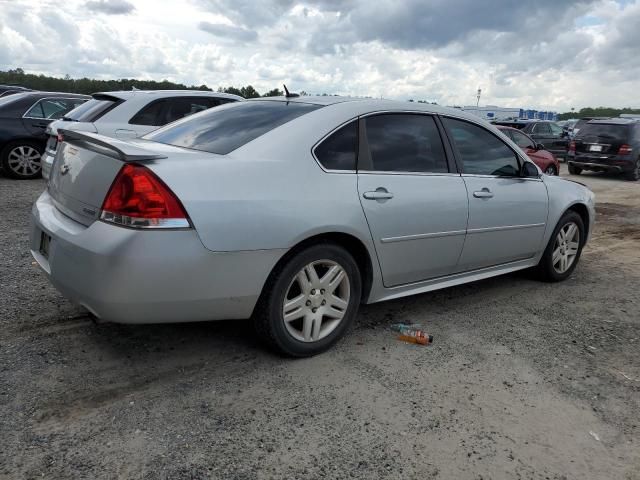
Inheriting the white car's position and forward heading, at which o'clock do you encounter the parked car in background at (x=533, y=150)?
The parked car in background is roughly at 1 o'clock from the white car.

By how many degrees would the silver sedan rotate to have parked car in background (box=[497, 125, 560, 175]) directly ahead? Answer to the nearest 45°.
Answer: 0° — it already faces it

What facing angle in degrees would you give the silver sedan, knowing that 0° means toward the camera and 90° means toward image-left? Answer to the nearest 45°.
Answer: approximately 225°

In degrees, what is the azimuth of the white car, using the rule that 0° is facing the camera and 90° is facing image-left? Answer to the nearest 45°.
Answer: approximately 225°

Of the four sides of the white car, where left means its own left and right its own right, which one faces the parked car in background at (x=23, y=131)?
left

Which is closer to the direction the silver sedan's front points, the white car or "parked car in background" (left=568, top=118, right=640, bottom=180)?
the parked car in background

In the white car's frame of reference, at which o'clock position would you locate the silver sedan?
The silver sedan is roughly at 4 o'clock from the white car.

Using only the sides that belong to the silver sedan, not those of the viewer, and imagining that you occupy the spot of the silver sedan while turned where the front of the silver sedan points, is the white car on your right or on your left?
on your left
